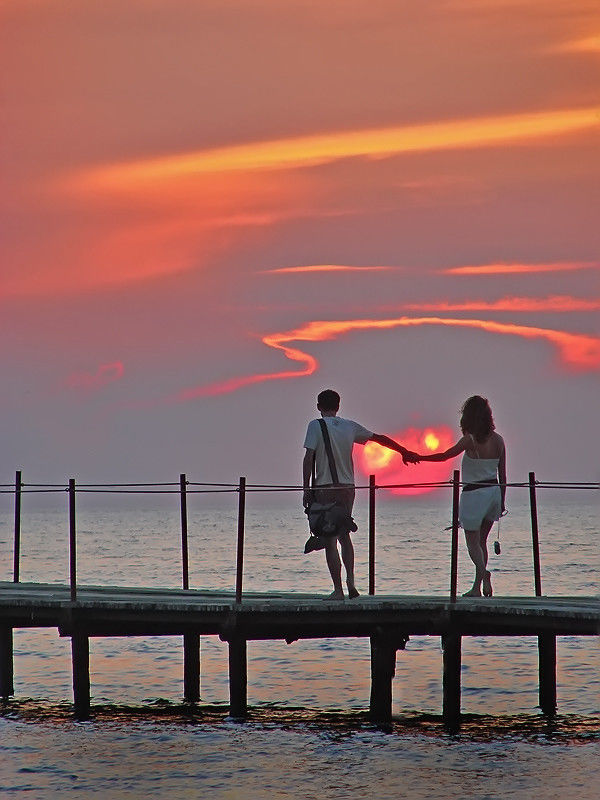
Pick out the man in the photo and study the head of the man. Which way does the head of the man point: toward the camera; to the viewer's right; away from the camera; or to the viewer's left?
away from the camera

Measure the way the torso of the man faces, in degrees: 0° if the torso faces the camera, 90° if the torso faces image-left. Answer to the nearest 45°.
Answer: approximately 180°

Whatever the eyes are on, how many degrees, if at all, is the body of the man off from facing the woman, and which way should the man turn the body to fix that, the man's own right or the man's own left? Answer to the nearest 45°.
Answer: approximately 45° to the man's own right
